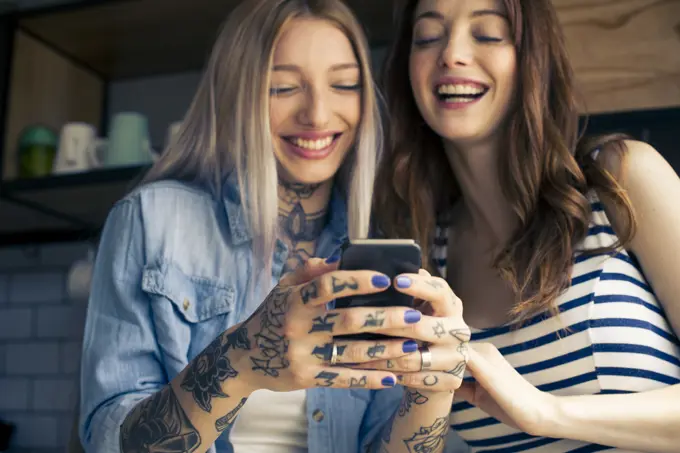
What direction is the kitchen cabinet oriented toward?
toward the camera

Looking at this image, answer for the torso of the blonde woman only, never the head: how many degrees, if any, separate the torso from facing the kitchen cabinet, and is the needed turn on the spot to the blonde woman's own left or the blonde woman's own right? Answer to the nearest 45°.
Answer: approximately 180°

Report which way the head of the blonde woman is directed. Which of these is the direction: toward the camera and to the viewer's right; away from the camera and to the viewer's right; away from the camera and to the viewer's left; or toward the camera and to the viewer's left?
toward the camera and to the viewer's right

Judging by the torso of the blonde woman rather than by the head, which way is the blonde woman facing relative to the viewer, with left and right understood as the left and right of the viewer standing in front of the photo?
facing the viewer and to the right of the viewer

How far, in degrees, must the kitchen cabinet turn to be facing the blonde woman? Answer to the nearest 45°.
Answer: approximately 45° to its left

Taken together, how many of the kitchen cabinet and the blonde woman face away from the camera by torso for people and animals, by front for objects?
0

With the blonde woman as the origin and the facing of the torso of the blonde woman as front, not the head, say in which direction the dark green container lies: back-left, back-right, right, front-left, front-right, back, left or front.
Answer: back
